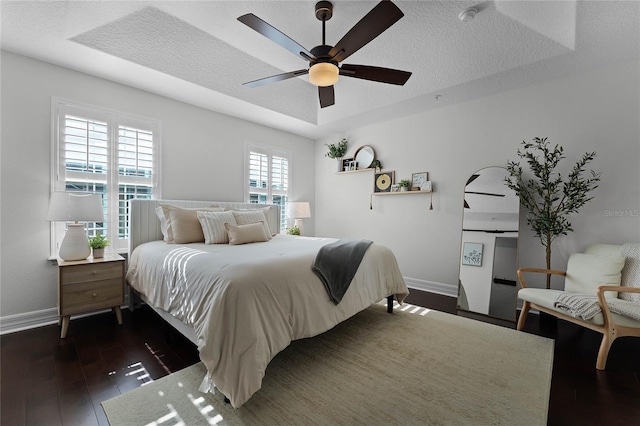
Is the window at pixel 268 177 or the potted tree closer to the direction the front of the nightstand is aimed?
the potted tree

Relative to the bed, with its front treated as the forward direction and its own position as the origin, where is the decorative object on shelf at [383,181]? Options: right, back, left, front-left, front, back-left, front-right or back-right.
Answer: left

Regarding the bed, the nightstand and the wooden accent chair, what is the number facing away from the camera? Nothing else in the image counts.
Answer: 0

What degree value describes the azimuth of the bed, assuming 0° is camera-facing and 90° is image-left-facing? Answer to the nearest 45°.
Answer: approximately 315°

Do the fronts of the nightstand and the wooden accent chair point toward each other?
no

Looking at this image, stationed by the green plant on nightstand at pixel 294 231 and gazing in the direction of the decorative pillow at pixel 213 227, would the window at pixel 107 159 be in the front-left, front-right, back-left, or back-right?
front-right

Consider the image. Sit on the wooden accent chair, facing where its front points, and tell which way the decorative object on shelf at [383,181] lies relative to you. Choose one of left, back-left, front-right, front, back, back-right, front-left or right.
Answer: front-right

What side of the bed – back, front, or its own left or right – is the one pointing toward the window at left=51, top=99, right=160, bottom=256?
back

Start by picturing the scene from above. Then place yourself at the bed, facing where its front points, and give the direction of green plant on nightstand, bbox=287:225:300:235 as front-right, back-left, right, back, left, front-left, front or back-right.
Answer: back-left

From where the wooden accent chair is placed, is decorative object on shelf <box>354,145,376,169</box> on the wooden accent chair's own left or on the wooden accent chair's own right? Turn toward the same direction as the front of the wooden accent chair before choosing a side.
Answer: on the wooden accent chair's own right

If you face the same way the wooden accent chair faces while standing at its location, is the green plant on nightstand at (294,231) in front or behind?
in front

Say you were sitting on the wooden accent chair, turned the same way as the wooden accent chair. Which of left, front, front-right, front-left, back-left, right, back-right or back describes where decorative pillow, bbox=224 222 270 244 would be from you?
front

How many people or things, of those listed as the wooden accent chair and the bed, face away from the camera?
0

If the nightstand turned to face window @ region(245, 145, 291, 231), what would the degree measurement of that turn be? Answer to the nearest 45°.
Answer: approximately 90° to its left

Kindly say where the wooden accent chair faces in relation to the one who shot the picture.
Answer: facing the viewer and to the left of the viewer

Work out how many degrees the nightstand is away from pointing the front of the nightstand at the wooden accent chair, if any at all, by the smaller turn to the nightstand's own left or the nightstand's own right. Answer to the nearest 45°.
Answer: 0° — it already faces it

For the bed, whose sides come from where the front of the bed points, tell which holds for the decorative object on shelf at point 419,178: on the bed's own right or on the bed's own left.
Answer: on the bed's own left
